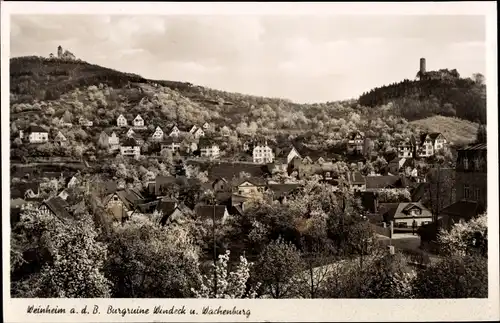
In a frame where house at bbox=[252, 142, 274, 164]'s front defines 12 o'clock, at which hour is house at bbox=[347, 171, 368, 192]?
house at bbox=[347, 171, 368, 192] is roughly at 9 o'clock from house at bbox=[252, 142, 274, 164].

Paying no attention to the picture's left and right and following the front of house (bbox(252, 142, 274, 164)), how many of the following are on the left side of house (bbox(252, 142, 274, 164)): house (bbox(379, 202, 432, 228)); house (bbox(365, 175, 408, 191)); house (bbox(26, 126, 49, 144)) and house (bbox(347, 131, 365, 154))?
3

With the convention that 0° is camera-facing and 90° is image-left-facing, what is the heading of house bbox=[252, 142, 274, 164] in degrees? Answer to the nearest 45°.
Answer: approximately 0°

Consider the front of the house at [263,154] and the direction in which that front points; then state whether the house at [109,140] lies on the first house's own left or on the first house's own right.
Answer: on the first house's own right

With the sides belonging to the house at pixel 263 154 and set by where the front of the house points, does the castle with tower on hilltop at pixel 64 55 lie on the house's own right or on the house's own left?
on the house's own right

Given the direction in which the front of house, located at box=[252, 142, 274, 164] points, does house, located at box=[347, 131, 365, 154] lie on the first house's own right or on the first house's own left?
on the first house's own left

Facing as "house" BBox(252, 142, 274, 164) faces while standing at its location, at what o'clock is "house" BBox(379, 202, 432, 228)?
"house" BBox(379, 202, 432, 228) is roughly at 11 o'clock from "house" BBox(252, 142, 274, 164).

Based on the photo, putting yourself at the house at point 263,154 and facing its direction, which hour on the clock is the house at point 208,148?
the house at point 208,148 is roughly at 3 o'clock from the house at point 263,154.
